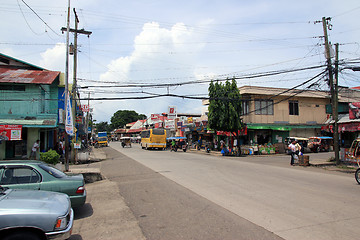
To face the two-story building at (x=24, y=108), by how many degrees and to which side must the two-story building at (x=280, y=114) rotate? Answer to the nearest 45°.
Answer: approximately 45° to its right

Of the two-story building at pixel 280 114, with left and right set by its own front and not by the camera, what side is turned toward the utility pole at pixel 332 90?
front

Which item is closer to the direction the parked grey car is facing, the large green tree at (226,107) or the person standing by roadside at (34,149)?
the large green tree

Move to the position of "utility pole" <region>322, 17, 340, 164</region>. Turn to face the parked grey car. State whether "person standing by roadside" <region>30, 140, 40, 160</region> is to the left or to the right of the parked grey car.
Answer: right

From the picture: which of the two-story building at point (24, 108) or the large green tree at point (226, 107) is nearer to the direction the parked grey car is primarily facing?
the large green tree

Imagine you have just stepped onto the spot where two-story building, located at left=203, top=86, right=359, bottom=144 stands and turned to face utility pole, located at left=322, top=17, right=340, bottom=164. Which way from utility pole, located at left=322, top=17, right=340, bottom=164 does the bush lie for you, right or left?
right
